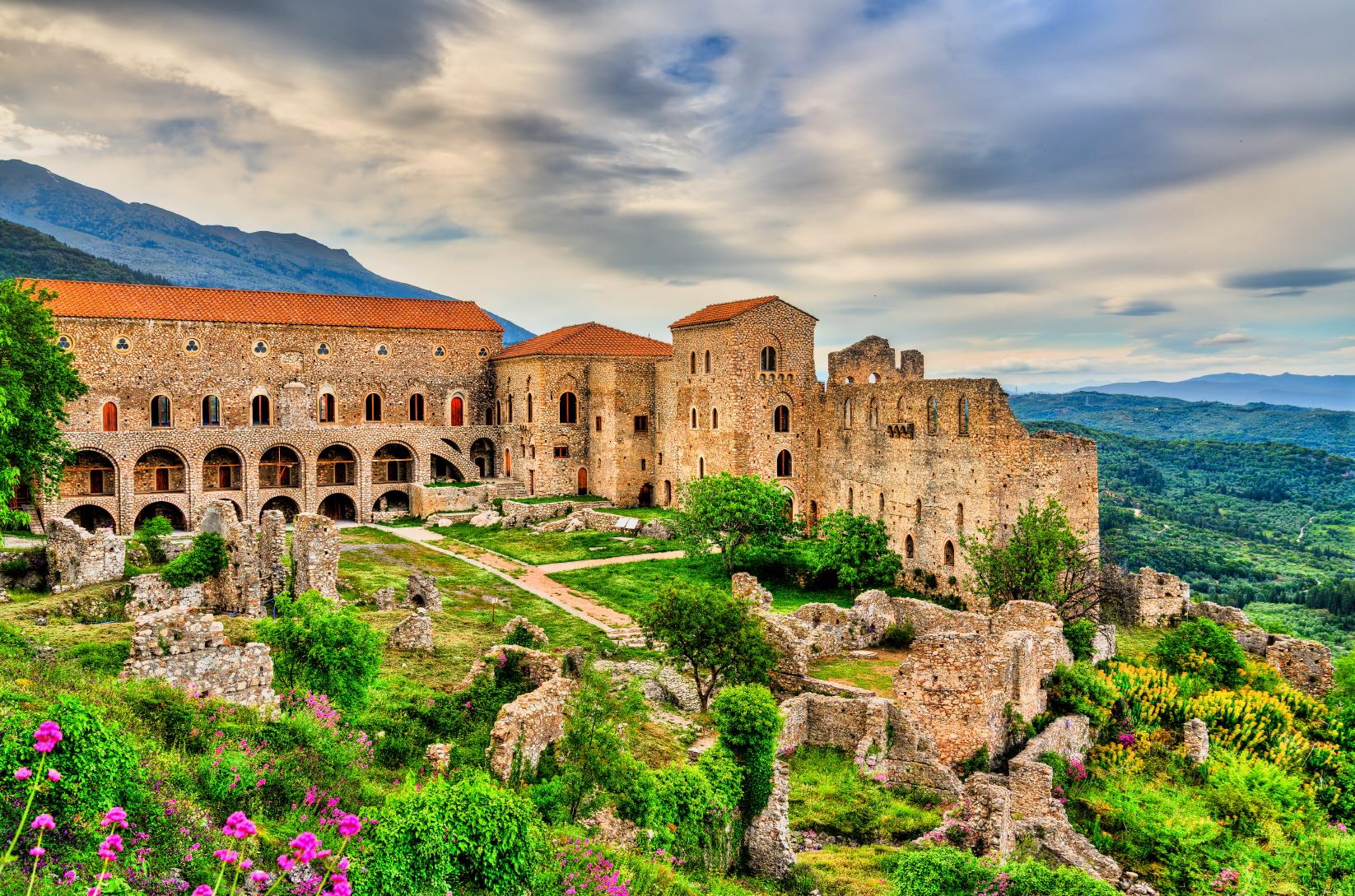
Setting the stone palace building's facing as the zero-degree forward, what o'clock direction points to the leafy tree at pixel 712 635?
The leafy tree is roughly at 12 o'clock from the stone palace building.

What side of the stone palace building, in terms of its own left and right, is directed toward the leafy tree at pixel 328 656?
front

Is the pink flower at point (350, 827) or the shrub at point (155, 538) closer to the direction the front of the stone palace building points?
the pink flower

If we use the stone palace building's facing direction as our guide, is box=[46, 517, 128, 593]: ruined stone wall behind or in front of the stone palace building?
in front

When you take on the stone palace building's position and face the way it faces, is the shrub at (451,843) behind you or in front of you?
in front

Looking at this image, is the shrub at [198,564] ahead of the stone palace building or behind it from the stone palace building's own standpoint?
ahead

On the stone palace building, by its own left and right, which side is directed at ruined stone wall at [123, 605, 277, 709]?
front

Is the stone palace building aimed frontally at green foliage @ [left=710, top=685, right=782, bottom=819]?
yes

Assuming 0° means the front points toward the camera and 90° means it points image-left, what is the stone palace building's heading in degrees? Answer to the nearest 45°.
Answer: approximately 0°
